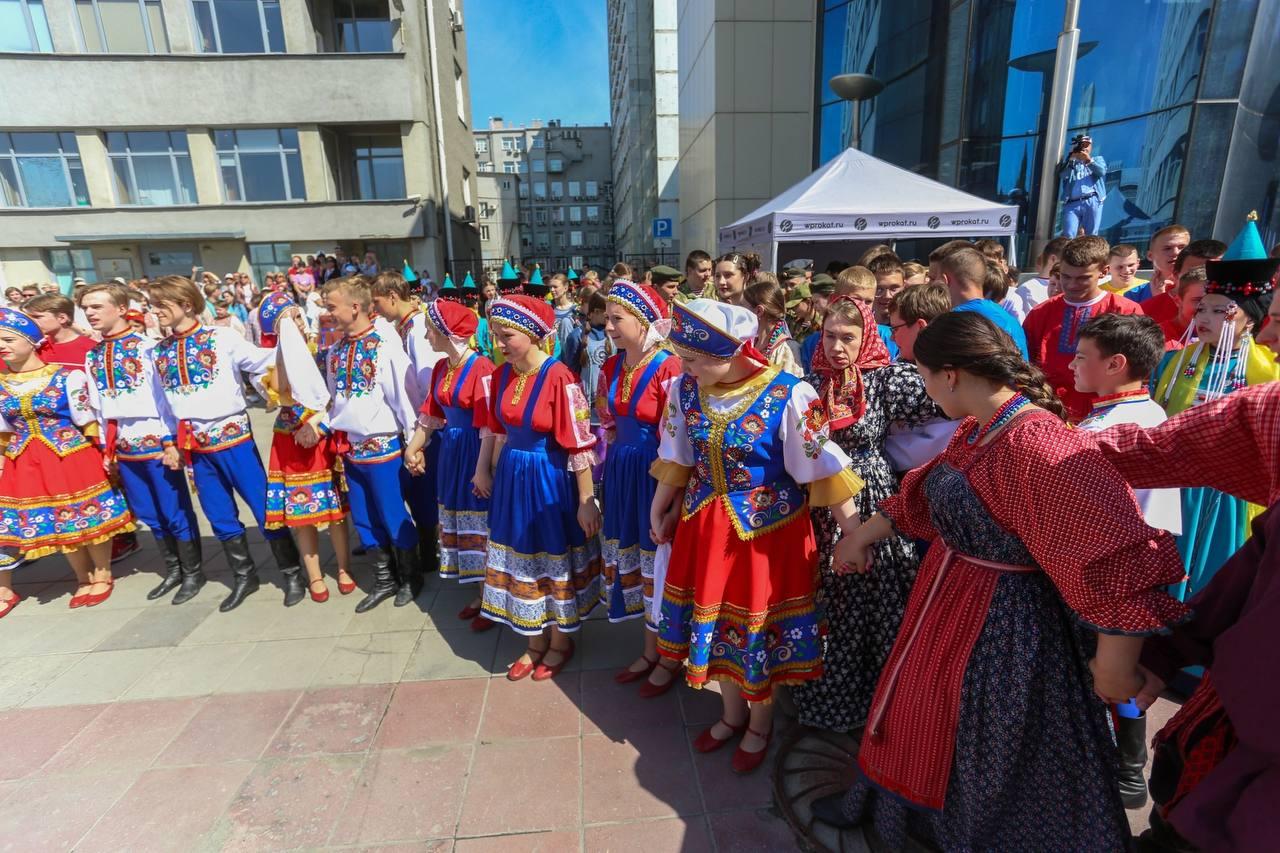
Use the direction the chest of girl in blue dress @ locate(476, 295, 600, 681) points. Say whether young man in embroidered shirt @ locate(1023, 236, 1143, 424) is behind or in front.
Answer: behind

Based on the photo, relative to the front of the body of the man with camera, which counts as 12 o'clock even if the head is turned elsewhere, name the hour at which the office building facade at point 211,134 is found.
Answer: The office building facade is roughly at 3 o'clock from the man with camera.

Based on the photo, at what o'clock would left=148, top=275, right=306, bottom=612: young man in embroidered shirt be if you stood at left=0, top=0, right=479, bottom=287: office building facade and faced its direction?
The young man in embroidered shirt is roughly at 12 o'clock from the office building facade.

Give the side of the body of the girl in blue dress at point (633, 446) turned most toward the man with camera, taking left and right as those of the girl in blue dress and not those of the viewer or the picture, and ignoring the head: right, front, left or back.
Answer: back

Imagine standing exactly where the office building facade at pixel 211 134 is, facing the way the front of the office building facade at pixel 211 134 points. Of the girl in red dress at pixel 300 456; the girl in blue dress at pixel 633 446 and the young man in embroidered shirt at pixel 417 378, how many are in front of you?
3

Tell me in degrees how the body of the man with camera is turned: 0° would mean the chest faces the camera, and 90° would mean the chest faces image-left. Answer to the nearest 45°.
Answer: approximately 0°

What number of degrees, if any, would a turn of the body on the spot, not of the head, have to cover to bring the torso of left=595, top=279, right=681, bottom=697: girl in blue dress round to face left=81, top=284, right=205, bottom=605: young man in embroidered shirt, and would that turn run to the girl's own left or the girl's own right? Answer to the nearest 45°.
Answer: approximately 45° to the girl's own right

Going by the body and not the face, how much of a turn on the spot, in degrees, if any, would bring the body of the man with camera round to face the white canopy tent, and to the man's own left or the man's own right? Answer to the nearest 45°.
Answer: approximately 45° to the man's own right

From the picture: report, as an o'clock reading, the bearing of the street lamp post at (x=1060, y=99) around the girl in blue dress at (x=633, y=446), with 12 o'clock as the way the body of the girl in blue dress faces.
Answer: The street lamp post is roughly at 6 o'clock from the girl in blue dress.
